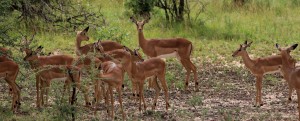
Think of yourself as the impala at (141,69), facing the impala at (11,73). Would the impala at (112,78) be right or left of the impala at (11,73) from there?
left

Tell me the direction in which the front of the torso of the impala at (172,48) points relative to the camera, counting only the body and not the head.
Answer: to the viewer's left

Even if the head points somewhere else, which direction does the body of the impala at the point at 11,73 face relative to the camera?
to the viewer's left

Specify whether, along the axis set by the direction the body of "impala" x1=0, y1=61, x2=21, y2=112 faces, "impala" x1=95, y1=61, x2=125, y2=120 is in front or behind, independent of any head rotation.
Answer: behind

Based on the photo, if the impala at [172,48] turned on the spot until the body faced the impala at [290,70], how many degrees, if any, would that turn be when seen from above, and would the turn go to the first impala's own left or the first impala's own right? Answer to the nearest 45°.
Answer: approximately 135° to the first impala's own left
